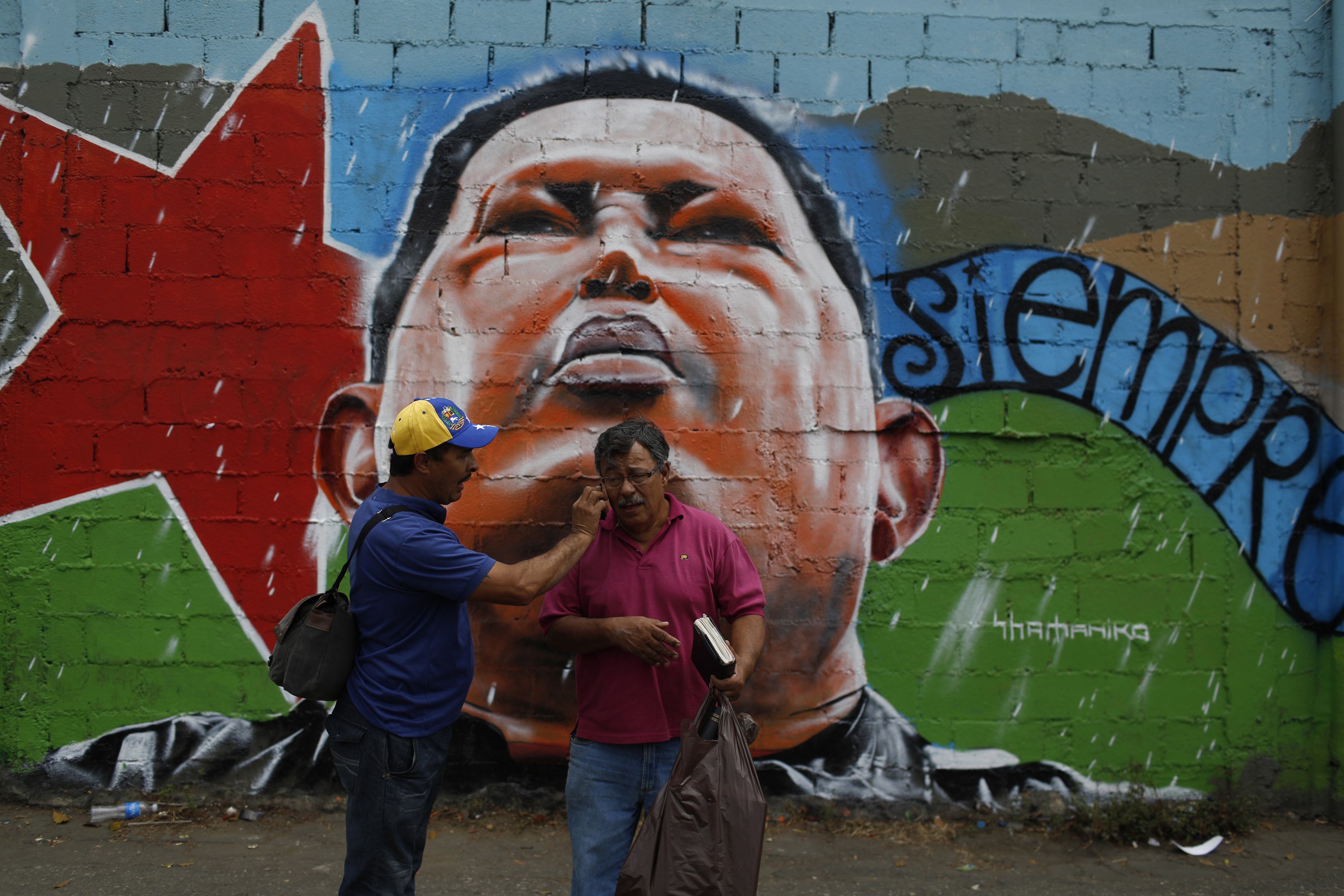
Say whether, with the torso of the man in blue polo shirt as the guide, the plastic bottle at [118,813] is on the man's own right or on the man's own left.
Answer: on the man's own left

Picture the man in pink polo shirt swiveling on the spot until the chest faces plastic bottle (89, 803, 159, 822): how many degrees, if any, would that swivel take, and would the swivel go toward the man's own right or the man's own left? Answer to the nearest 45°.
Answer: approximately 135° to the man's own right

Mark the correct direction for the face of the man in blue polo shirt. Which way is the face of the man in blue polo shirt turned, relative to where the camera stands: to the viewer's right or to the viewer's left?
to the viewer's right

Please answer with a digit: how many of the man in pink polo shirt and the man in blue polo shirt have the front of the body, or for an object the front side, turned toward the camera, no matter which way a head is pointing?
1

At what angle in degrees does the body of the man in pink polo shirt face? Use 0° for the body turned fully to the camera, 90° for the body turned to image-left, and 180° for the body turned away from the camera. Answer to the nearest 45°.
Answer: approximately 0°

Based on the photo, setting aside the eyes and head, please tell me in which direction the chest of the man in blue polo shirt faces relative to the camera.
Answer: to the viewer's right

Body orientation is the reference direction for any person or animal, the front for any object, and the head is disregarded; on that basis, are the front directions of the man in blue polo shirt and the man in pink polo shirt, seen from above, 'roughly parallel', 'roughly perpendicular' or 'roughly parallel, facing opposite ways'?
roughly perpendicular
